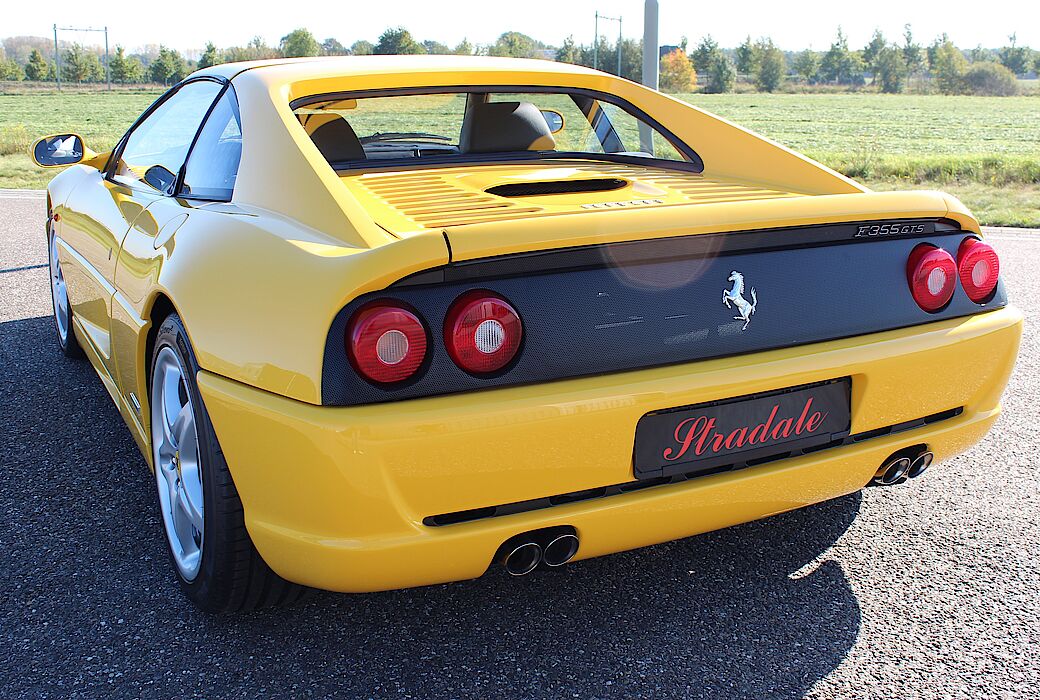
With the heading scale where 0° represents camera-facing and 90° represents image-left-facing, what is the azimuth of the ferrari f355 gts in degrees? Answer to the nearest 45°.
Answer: approximately 135°

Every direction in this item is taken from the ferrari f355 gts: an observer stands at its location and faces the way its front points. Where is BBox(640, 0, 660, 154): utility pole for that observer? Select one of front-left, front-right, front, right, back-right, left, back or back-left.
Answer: front-right
